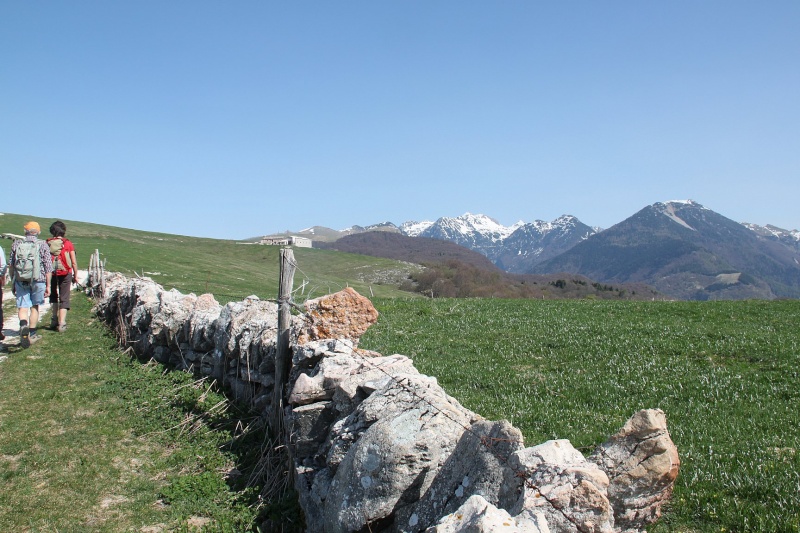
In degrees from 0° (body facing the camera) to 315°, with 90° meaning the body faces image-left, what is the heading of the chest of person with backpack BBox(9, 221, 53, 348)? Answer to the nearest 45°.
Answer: approximately 180°

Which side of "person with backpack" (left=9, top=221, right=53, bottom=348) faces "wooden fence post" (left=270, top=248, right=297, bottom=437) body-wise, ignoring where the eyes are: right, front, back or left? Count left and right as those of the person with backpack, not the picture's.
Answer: back

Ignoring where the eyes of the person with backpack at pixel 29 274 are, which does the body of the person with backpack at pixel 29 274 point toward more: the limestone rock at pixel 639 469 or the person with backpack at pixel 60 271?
the person with backpack

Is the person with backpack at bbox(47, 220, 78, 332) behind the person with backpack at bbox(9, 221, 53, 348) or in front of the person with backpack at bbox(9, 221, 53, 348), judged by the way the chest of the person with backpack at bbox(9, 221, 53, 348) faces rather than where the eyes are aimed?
in front

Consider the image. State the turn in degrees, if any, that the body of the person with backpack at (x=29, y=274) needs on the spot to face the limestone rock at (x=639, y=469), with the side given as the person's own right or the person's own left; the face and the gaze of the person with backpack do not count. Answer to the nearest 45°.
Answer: approximately 180°

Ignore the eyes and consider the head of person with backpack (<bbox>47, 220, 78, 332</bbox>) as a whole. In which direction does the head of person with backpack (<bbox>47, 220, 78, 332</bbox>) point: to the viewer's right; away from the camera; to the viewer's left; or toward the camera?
away from the camera

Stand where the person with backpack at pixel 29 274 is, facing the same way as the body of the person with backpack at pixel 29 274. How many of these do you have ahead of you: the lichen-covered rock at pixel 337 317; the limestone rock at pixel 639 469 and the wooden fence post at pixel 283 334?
0

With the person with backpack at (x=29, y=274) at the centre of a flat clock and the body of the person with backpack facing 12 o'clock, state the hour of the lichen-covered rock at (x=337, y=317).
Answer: The lichen-covered rock is roughly at 5 o'clock from the person with backpack.
